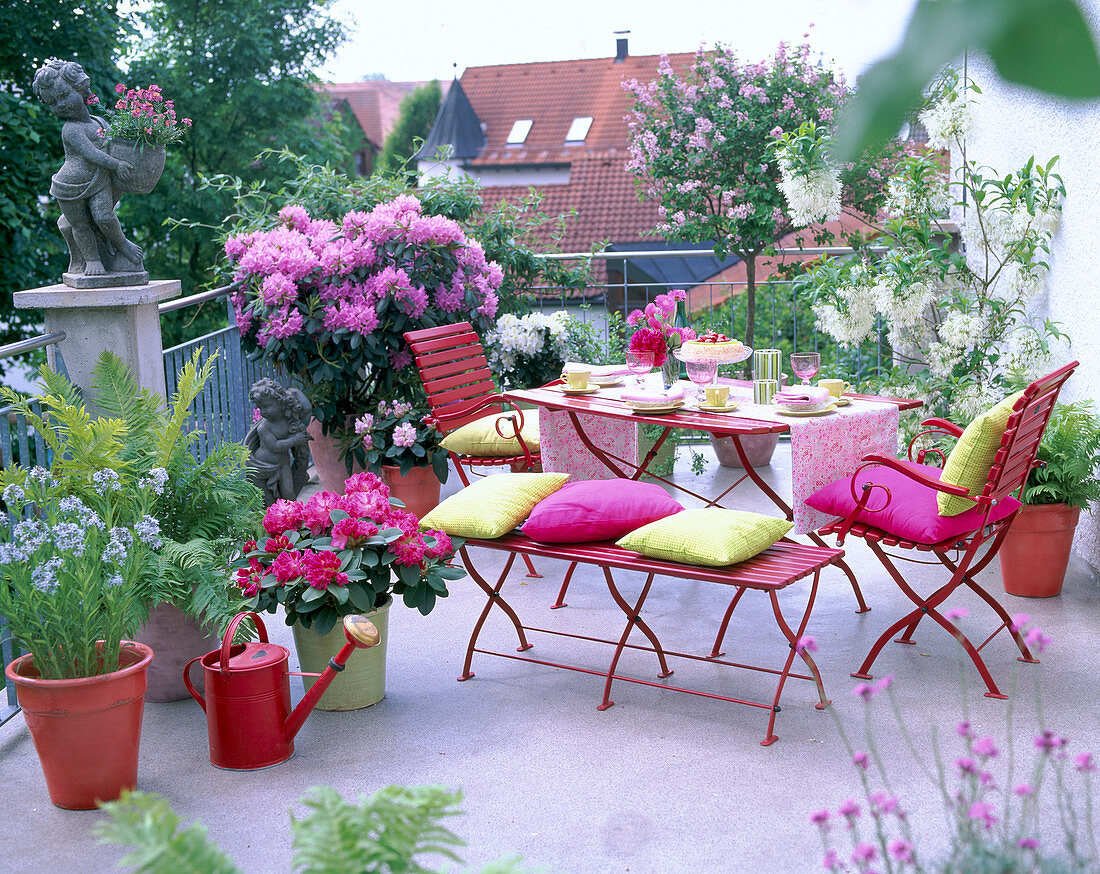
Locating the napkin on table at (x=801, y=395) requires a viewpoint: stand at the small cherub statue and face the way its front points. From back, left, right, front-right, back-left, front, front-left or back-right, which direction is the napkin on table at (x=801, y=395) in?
left

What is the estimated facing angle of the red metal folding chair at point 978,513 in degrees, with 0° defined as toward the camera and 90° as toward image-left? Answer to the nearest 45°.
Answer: approximately 135°

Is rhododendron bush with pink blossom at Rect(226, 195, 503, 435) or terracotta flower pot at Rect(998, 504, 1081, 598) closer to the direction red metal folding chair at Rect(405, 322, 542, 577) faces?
the terracotta flower pot

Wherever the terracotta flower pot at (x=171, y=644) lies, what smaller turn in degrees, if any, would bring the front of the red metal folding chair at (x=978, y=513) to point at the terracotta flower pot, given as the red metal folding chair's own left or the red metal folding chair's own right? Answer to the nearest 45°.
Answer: approximately 45° to the red metal folding chair's own left

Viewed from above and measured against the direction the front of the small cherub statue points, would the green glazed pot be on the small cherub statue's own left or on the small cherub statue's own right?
on the small cherub statue's own left

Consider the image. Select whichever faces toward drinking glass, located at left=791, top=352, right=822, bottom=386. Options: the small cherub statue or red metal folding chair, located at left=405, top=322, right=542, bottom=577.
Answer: the red metal folding chair

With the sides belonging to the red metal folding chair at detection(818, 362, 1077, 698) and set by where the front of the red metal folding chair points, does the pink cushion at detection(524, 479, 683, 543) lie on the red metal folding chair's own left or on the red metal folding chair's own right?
on the red metal folding chair's own left

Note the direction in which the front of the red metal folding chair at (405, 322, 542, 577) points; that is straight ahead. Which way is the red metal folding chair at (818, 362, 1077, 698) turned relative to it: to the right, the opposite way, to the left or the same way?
the opposite way

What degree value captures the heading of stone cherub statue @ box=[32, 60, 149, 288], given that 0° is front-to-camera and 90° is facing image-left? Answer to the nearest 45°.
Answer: approximately 315°

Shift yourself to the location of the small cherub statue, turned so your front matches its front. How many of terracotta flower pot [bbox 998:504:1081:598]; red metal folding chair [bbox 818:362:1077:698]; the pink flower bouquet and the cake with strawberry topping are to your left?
4

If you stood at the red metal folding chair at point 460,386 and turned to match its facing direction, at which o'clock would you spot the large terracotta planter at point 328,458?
The large terracotta planter is roughly at 6 o'clock from the red metal folding chair.
